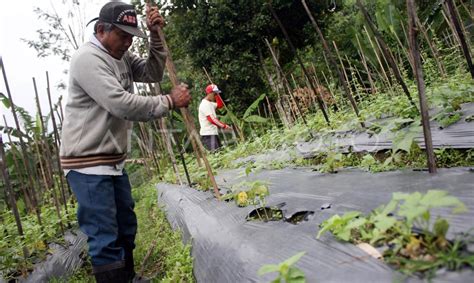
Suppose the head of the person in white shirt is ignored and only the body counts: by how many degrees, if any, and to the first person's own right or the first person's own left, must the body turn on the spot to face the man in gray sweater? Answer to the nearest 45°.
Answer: approximately 90° to the first person's own right

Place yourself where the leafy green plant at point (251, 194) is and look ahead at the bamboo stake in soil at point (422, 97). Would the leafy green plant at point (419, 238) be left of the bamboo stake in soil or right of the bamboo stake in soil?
right

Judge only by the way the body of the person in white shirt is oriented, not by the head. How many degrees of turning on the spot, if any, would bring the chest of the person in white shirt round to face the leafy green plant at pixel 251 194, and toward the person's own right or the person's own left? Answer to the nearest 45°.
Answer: approximately 90° to the person's own right

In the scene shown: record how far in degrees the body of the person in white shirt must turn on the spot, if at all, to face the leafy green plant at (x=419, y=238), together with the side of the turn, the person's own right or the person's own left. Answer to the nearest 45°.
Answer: approximately 90° to the person's own right
